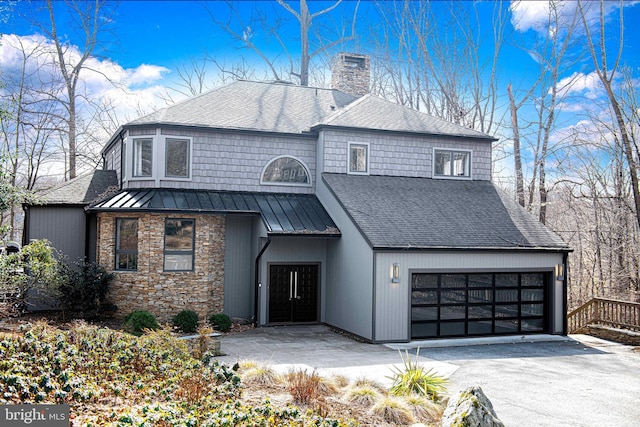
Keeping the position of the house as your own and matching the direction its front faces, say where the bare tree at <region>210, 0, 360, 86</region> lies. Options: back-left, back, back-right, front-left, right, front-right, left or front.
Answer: back

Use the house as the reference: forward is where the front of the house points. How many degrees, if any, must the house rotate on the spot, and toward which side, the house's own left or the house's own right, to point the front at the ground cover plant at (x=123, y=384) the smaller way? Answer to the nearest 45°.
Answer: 0° — it already faces it

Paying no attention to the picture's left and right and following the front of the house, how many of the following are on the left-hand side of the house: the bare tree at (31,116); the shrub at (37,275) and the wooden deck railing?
1

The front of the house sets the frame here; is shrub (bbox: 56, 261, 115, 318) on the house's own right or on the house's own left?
on the house's own right

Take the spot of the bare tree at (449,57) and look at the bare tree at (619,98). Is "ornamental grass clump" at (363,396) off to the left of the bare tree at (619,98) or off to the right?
right

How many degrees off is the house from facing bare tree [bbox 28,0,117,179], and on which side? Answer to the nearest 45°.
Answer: approximately 135° to its right

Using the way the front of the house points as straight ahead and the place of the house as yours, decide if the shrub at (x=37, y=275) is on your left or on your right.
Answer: on your right

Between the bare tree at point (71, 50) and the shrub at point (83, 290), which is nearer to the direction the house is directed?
the shrub

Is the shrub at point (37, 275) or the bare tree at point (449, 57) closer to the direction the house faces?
the shrub

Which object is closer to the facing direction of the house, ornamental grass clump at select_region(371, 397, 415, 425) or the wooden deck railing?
the ornamental grass clump

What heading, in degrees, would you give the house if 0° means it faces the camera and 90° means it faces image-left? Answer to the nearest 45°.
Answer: approximately 0°

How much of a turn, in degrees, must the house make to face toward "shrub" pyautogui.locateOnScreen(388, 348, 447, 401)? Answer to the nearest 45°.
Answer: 0° — it already faces it
